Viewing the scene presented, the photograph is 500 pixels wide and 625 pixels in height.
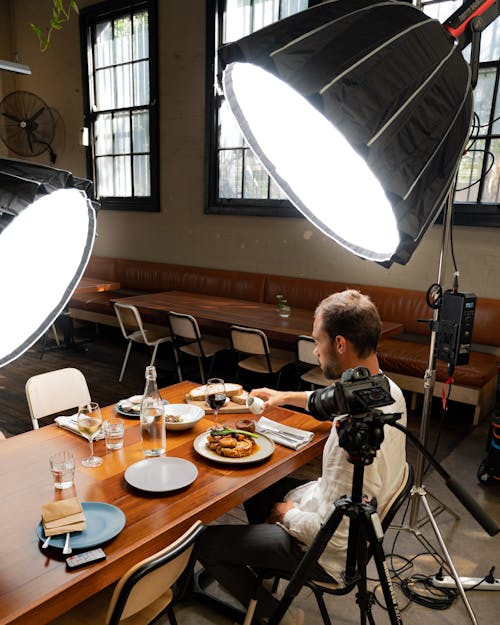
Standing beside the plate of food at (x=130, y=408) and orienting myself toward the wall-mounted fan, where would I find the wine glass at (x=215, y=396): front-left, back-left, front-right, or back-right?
back-right

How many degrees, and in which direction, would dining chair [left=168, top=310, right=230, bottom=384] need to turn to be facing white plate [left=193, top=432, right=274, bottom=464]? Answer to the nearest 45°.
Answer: approximately 135° to its right

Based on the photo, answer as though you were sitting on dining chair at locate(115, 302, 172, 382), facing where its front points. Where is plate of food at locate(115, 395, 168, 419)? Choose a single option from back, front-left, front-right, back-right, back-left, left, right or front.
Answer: back-right

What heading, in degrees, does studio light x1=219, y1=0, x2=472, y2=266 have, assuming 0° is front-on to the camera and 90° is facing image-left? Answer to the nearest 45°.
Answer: approximately 45°

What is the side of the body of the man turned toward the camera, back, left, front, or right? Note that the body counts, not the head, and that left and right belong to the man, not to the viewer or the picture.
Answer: left

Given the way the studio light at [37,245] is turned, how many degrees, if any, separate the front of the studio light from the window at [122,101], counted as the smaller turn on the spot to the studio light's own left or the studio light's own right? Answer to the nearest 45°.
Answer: approximately 135° to the studio light's own left

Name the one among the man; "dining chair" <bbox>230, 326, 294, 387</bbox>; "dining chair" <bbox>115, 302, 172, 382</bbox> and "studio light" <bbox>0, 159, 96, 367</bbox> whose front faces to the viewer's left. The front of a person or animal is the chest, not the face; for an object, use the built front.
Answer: the man

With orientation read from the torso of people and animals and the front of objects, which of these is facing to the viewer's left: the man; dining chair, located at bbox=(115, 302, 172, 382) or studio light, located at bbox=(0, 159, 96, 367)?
the man

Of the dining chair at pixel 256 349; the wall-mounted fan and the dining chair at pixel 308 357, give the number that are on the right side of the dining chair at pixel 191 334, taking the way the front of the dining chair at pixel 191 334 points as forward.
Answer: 2

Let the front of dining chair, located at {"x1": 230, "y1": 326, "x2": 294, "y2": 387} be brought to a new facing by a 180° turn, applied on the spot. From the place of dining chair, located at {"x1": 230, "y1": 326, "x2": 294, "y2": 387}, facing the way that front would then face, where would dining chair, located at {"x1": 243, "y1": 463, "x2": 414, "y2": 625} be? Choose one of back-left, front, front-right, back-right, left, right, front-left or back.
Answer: front-left
